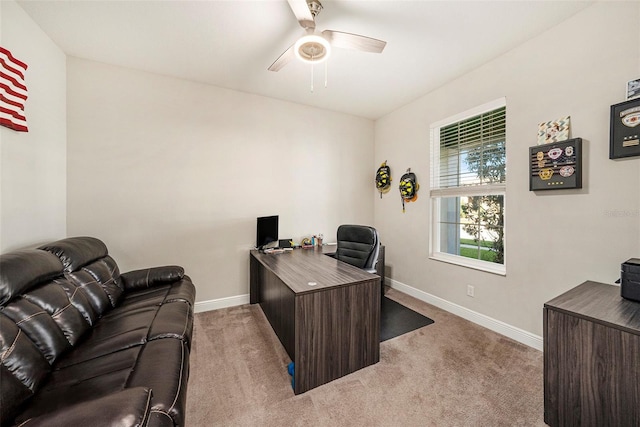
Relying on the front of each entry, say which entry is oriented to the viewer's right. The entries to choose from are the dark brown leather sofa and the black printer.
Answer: the dark brown leather sofa

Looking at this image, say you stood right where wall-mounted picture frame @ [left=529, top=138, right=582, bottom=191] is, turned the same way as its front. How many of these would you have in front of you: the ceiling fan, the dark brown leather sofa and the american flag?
3

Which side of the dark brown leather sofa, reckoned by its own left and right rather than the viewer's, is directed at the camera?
right

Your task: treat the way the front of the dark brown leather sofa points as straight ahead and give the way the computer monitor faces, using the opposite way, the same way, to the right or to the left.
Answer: to the right

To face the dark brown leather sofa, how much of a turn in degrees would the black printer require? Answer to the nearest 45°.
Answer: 0° — it already faces it

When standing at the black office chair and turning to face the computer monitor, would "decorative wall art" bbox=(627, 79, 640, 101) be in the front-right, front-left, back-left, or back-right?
back-left

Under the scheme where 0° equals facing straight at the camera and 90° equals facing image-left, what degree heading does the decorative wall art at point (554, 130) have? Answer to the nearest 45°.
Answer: approximately 45°

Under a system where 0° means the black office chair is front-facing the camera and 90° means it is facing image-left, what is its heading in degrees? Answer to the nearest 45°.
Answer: approximately 45°

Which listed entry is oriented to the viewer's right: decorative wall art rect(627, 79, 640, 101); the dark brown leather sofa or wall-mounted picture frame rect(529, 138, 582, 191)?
the dark brown leather sofa

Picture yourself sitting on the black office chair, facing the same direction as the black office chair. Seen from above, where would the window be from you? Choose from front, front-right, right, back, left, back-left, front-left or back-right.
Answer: back-left
